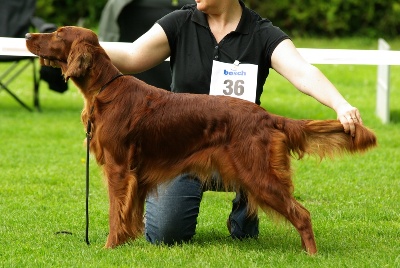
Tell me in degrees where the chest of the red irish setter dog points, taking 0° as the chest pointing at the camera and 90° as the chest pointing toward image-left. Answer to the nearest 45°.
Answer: approximately 90°
